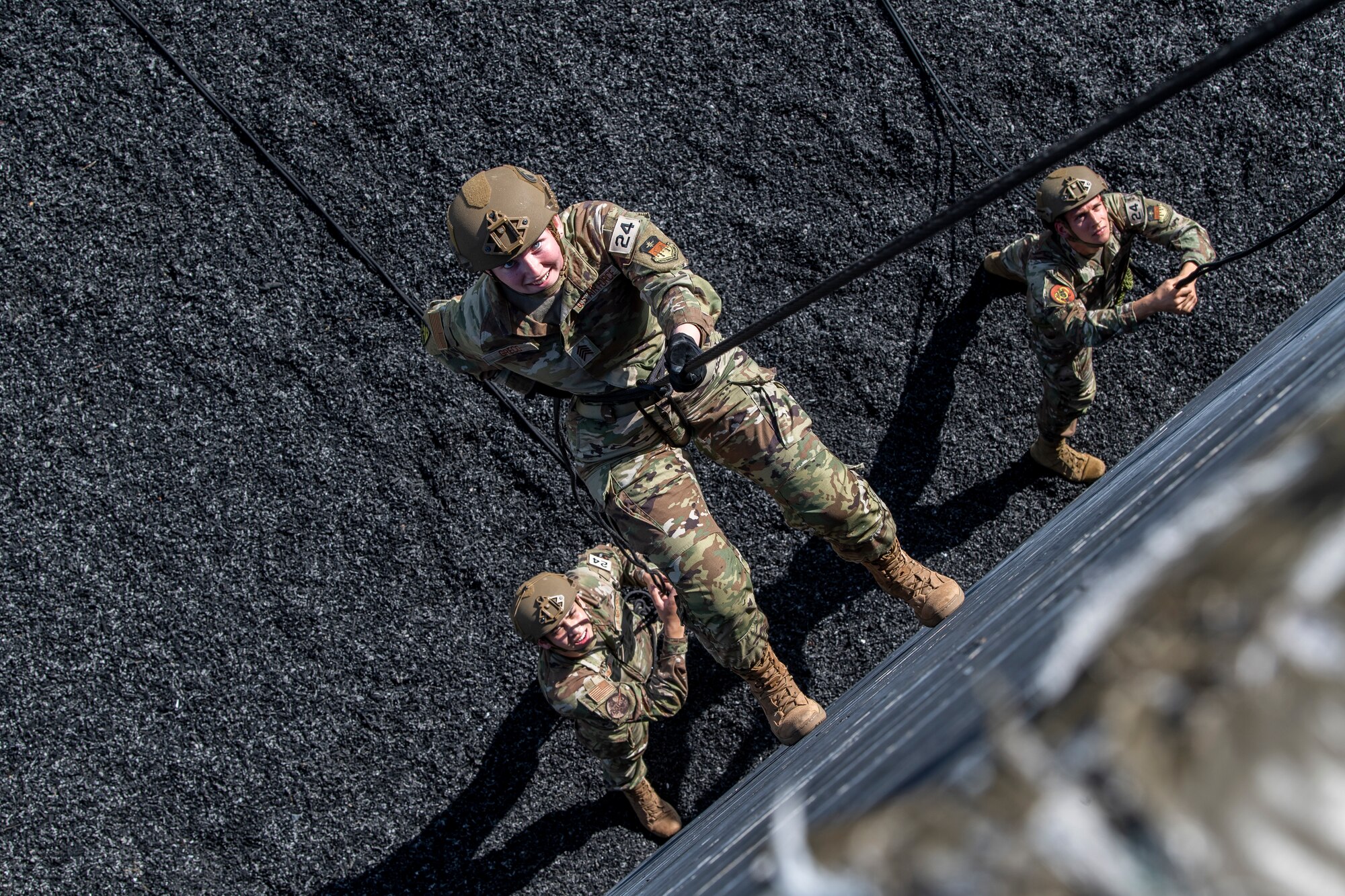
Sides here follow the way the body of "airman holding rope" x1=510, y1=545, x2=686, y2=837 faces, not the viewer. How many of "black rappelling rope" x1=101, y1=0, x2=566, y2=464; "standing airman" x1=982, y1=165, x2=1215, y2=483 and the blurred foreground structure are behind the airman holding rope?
1

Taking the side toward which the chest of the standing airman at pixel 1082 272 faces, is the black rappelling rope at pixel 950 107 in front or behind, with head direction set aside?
behind

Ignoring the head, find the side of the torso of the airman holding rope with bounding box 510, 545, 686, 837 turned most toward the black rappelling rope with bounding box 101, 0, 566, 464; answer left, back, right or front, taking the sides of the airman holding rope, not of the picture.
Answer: back

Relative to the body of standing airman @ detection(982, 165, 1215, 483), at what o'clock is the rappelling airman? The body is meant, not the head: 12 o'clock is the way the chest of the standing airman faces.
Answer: The rappelling airman is roughly at 3 o'clock from the standing airman.

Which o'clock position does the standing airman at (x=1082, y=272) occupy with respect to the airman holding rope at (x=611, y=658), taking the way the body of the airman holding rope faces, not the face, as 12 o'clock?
The standing airman is roughly at 10 o'clock from the airman holding rope.

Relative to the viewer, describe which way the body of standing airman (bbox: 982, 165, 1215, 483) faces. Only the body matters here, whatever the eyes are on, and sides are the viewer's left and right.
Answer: facing the viewer and to the right of the viewer

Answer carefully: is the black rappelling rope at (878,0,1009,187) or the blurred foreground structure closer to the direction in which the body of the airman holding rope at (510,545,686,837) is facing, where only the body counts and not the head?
the blurred foreground structure

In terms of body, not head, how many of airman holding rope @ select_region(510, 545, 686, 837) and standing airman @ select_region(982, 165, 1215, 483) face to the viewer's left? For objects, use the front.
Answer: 0

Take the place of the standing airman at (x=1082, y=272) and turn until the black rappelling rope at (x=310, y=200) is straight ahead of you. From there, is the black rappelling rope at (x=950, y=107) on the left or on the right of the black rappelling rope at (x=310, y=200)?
right

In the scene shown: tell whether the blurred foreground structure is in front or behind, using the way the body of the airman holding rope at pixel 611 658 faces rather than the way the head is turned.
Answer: in front

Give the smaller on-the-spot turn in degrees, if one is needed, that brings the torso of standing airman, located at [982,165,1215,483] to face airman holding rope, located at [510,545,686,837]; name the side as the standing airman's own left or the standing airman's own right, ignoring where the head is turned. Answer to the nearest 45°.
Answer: approximately 90° to the standing airman's own right
